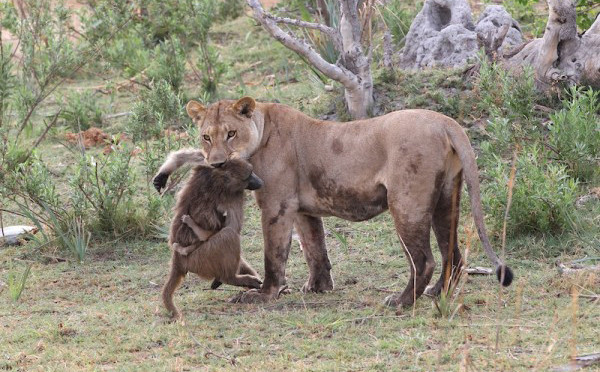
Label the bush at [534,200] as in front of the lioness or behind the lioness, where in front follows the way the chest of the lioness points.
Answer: behind

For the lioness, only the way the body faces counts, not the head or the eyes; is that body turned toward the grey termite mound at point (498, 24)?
no

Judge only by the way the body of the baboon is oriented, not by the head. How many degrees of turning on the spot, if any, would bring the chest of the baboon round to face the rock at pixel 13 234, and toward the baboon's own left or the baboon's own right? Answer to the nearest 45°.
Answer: approximately 135° to the baboon's own left

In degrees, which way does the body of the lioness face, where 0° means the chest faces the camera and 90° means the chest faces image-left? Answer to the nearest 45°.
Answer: approximately 90°

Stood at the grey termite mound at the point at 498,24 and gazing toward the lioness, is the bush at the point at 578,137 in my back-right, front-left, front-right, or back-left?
front-left

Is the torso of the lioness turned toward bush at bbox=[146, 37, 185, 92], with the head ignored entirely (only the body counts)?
no

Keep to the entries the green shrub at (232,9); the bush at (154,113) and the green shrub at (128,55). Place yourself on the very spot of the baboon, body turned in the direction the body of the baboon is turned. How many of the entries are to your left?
3

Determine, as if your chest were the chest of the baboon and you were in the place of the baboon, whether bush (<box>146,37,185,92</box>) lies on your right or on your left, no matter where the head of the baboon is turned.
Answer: on your left

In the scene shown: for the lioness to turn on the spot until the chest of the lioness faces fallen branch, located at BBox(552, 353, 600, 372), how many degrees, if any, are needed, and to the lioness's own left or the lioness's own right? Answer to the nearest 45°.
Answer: approximately 135° to the lioness's own left

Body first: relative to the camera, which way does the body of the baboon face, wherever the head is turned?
to the viewer's right
